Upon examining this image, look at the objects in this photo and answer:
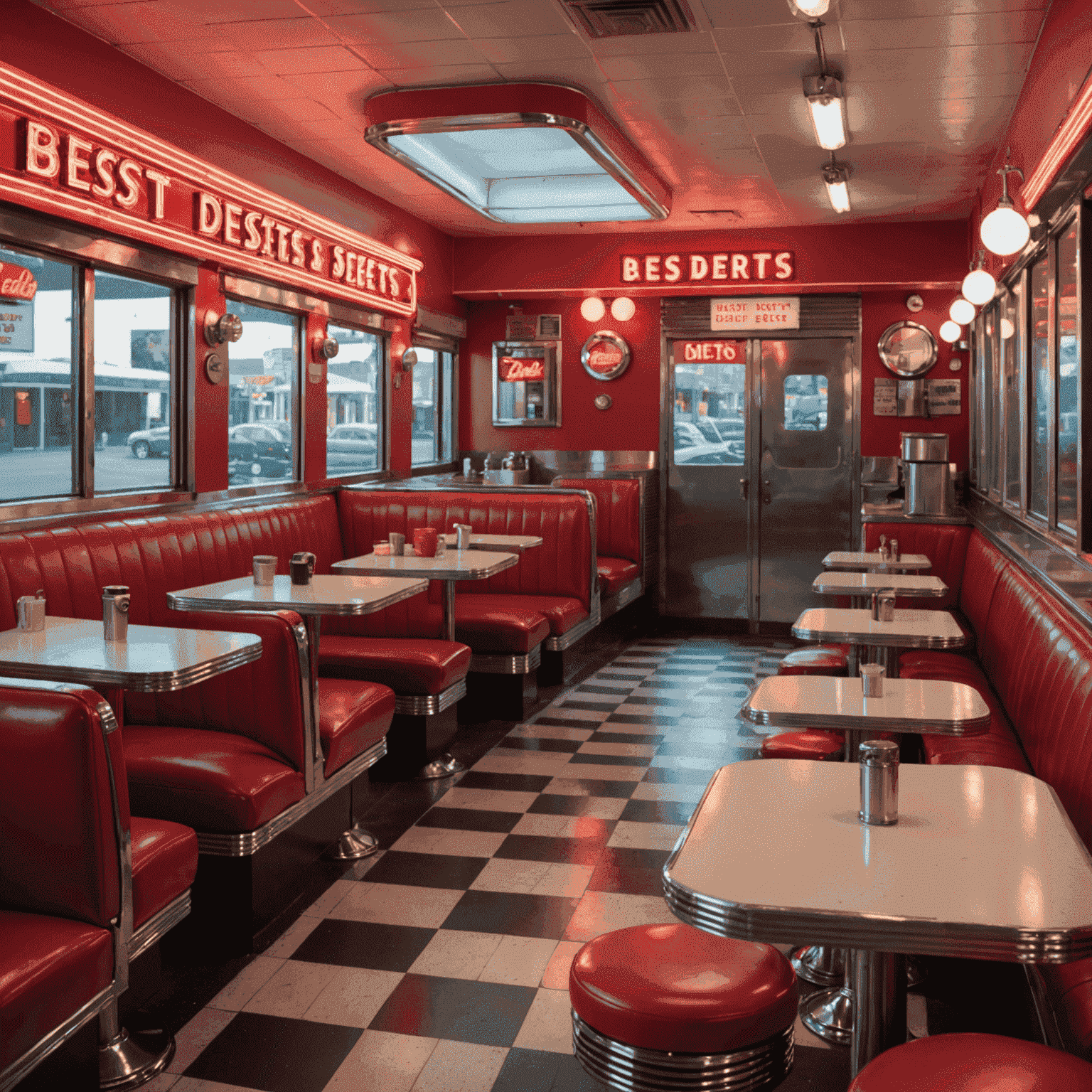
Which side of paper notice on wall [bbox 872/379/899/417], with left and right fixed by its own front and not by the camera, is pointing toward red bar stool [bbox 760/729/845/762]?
front

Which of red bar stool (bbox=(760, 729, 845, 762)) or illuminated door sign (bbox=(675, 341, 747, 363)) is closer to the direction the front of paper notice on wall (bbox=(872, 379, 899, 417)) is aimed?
the red bar stool

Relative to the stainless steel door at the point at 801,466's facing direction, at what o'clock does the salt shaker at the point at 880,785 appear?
The salt shaker is roughly at 12 o'clock from the stainless steel door.

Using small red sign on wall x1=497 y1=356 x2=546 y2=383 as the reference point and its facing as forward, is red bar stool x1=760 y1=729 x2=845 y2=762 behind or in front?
in front

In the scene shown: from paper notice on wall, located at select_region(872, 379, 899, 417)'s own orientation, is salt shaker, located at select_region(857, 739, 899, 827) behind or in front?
in front

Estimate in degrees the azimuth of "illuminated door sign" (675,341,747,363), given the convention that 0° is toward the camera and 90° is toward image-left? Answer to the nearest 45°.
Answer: approximately 0°

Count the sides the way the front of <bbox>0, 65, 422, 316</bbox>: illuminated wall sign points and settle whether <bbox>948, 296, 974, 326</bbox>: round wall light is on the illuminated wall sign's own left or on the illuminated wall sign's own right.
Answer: on the illuminated wall sign's own left

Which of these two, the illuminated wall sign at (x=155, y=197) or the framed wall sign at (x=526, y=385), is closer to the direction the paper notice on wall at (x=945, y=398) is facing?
the illuminated wall sign

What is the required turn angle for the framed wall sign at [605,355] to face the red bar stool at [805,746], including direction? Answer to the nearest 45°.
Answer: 0° — it already faces it

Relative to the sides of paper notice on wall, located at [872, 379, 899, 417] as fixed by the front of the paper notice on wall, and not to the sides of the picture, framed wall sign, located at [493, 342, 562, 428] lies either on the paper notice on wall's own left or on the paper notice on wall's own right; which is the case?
on the paper notice on wall's own right

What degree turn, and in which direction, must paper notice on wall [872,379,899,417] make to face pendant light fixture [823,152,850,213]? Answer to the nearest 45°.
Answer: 0° — it already faces it

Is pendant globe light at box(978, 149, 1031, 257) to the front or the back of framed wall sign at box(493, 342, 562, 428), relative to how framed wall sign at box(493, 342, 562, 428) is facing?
to the front

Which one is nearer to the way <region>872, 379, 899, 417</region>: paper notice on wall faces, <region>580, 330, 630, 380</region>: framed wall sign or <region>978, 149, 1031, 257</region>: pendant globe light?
the pendant globe light
